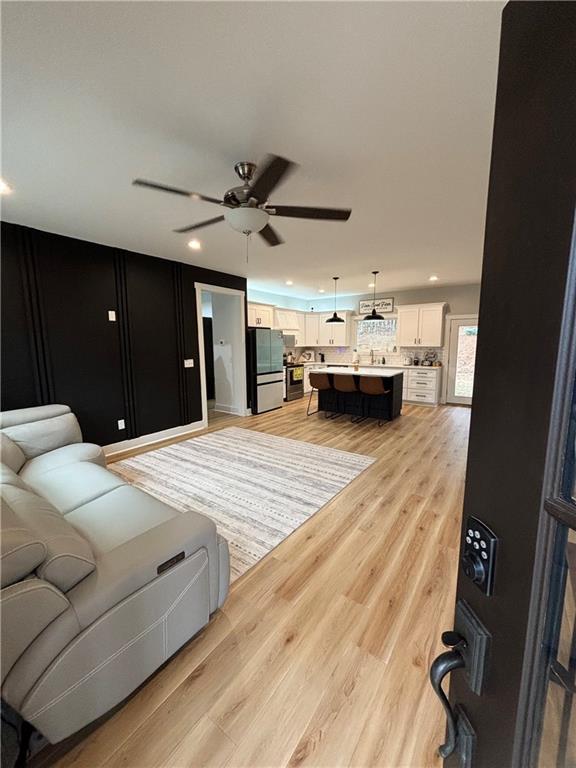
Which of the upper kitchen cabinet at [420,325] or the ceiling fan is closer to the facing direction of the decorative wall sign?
the ceiling fan

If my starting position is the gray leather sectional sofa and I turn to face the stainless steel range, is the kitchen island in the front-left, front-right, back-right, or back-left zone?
front-right

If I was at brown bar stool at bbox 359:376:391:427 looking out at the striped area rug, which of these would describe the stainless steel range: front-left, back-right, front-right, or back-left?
back-right

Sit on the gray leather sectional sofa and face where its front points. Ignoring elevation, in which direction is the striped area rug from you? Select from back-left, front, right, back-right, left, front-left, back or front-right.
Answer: front

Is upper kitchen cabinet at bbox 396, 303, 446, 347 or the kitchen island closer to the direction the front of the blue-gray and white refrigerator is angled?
the kitchen island

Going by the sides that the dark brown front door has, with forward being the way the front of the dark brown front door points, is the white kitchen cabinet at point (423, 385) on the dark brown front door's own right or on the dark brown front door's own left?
on the dark brown front door's own right

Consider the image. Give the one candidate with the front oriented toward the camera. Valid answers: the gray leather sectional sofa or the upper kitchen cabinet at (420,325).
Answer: the upper kitchen cabinet

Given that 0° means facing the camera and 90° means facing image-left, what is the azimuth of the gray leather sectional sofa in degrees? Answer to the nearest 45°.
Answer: approximately 225°

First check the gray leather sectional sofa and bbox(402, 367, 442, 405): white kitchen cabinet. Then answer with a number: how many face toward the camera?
1

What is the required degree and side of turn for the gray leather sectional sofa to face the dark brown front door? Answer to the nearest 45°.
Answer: approximately 90° to its right

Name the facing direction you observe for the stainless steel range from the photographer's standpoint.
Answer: facing the viewer and to the right of the viewer

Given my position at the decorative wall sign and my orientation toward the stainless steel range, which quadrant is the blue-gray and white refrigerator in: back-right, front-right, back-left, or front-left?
front-left

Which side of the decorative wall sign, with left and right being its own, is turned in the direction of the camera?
front

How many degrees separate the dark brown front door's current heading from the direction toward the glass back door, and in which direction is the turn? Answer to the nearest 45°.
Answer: approximately 135° to its right

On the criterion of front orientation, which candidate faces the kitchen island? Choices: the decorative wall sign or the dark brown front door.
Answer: the decorative wall sign

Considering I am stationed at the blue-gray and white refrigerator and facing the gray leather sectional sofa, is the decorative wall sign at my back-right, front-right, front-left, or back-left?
back-left

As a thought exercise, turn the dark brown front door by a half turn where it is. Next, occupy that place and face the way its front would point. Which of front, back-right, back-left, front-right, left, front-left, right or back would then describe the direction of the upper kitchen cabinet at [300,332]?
left

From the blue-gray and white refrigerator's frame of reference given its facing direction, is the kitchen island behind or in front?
in front

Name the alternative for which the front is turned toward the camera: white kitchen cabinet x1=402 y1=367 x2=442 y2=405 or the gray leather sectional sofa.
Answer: the white kitchen cabinet

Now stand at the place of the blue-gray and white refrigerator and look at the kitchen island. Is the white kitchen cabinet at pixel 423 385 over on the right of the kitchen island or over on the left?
left

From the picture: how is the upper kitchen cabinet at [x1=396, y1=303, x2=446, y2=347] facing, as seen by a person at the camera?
facing the viewer
